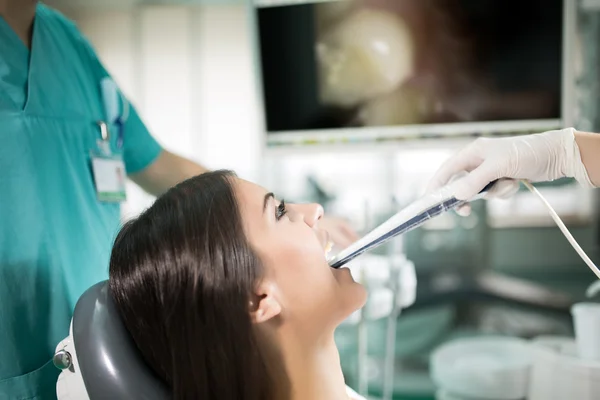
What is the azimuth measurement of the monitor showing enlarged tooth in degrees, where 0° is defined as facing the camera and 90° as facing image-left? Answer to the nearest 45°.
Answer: approximately 0°

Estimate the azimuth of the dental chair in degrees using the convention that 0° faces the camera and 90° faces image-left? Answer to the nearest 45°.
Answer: approximately 270°

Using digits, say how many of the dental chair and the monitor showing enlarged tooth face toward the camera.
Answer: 1

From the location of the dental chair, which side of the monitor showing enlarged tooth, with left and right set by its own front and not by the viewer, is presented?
front

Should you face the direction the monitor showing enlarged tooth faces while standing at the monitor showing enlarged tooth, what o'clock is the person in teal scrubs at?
The person in teal scrubs is roughly at 1 o'clock from the monitor showing enlarged tooth.
